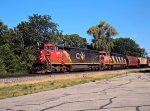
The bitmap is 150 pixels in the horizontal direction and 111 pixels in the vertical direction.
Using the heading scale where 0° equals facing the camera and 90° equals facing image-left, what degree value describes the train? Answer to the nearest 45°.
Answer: approximately 45°
